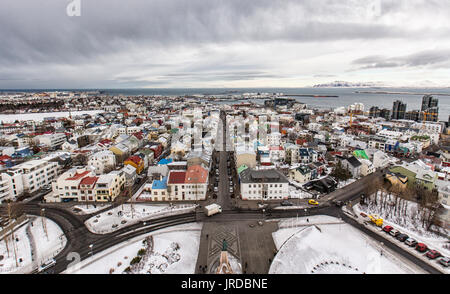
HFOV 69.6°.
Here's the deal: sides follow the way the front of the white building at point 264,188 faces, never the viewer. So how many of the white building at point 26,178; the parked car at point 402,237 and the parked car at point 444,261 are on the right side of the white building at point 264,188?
1

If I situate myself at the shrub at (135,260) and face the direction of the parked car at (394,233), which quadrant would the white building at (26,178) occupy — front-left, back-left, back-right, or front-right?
back-left

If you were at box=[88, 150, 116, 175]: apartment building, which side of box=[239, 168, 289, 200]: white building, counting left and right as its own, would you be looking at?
right

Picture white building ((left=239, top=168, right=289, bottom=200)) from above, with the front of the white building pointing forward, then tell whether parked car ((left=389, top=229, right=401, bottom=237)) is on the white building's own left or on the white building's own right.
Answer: on the white building's own left

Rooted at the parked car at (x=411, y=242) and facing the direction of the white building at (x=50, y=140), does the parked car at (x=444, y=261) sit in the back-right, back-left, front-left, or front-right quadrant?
back-left

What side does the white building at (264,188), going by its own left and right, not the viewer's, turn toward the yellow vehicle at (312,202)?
left

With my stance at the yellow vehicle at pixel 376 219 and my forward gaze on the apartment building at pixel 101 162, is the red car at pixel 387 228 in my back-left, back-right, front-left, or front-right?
back-left

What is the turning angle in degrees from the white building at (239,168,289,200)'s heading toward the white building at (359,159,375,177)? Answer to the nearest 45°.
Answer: approximately 135° to its left

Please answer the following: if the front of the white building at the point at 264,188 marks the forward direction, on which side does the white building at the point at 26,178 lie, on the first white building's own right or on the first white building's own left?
on the first white building's own right

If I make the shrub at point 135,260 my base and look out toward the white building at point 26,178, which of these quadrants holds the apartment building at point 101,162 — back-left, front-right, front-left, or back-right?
front-right

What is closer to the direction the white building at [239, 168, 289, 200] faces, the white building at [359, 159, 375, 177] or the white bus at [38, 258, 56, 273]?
the white bus

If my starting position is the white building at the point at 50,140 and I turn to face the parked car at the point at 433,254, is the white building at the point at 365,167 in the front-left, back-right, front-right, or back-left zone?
front-left

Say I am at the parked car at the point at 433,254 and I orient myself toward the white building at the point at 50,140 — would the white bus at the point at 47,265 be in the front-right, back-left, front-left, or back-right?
front-left

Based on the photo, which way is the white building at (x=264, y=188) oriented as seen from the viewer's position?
toward the camera

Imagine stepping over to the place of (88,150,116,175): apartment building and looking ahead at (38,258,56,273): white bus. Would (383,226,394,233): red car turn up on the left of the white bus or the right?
left

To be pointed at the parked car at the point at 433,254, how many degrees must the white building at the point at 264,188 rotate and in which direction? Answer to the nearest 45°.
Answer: approximately 45° to its left

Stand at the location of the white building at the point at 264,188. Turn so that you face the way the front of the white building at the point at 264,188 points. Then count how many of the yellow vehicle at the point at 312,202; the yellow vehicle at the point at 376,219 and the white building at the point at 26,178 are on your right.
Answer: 1

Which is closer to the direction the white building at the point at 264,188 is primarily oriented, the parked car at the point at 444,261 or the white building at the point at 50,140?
the parked car
